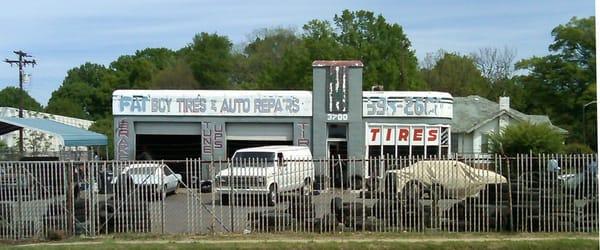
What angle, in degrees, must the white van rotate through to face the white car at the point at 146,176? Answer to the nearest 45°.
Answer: approximately 45° to its right

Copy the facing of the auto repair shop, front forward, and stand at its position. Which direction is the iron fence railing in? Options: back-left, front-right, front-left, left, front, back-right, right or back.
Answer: front

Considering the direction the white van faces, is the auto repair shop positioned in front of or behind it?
behind

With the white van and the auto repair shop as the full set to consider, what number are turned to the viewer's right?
0

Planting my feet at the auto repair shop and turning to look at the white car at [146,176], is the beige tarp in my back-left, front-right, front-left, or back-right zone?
front-left

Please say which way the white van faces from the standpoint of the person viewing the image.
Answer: facing the viewer and to the left of the viewer

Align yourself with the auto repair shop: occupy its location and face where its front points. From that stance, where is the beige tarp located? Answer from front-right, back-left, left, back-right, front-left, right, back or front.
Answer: front

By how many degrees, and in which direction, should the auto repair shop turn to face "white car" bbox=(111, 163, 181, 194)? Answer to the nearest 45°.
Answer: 0° — it already faces it

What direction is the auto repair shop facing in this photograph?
toward the camera

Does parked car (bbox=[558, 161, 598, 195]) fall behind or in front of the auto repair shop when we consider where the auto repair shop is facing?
in front

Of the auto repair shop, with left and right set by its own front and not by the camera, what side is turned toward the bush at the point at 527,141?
left

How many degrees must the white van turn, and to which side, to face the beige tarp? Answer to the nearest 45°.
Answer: approximately 135° to its left
